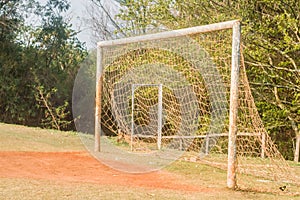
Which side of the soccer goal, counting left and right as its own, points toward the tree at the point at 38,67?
right

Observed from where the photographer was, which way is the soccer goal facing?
facing the viewer and to the left of the viewer
